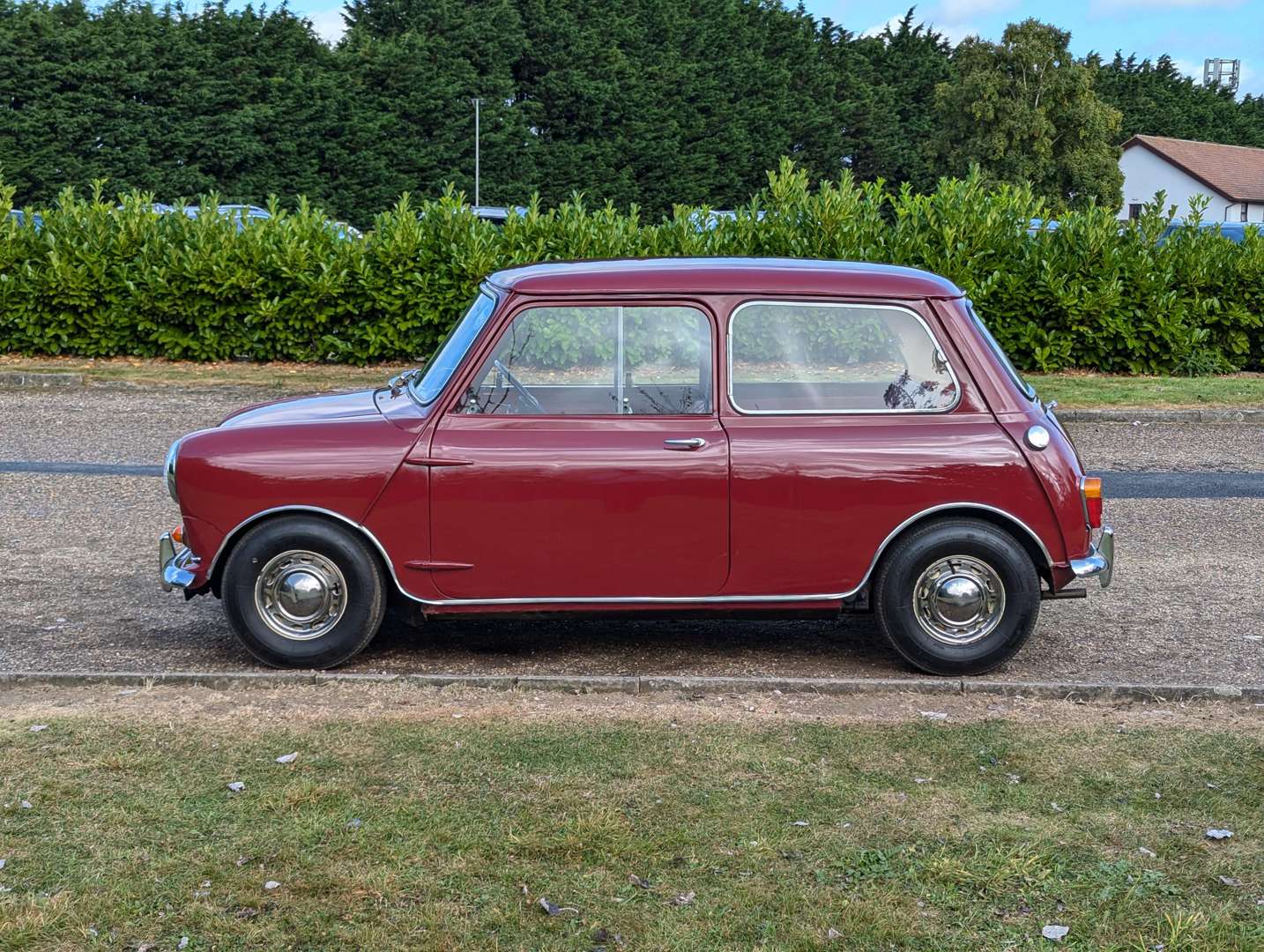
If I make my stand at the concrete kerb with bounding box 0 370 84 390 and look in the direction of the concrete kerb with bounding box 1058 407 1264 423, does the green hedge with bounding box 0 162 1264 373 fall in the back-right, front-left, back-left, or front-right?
front-left

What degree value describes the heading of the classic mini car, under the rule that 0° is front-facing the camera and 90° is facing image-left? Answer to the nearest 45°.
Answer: approximately 90°

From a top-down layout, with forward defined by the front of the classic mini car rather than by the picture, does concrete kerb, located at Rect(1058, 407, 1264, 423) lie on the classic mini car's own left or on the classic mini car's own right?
on the classic mini car's own right

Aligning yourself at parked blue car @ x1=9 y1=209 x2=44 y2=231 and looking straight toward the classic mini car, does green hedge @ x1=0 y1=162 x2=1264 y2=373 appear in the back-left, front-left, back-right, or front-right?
front-left

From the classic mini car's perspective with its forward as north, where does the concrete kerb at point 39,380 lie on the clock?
The concrete kerb is roughly at 2 o'clock from the classic mini car.

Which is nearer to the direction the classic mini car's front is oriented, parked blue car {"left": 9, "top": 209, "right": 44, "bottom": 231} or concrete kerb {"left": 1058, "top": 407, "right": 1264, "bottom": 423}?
the parked blue car

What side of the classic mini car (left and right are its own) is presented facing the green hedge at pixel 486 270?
right

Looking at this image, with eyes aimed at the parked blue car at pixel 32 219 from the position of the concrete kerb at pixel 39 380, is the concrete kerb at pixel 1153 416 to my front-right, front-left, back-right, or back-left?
back-right
